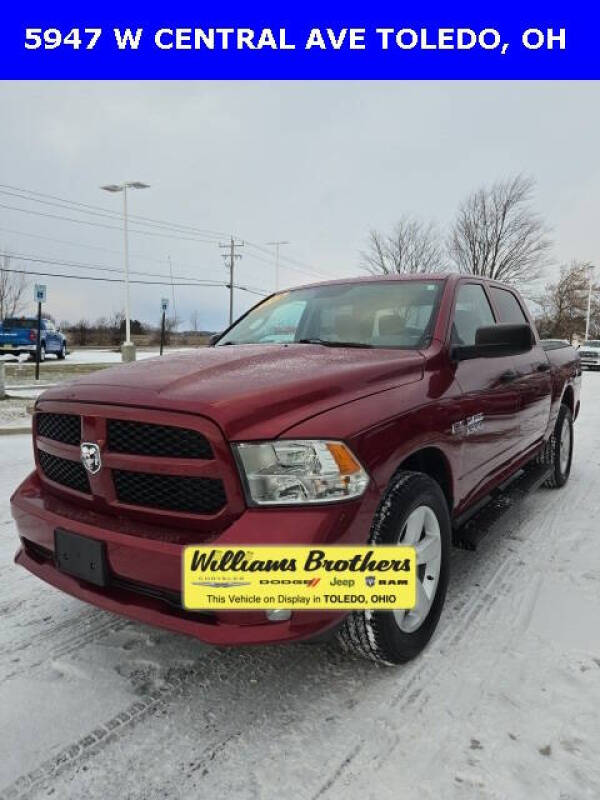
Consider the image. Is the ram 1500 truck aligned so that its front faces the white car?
no

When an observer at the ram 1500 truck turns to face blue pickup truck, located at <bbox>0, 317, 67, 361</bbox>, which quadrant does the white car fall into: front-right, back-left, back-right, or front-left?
front-right

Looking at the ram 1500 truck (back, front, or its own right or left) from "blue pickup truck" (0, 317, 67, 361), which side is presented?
right

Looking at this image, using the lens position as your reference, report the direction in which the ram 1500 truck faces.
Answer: facing the viewer and to the left of the viewer

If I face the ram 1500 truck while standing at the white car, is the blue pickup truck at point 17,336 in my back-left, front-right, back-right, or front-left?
front-right

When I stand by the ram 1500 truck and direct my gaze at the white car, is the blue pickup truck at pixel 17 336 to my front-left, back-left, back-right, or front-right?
front-left
